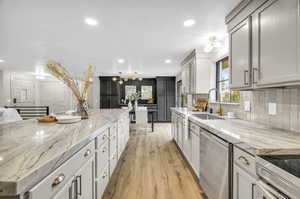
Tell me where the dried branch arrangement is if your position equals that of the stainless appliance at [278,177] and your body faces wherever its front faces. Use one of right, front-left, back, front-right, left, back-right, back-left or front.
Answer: front-right

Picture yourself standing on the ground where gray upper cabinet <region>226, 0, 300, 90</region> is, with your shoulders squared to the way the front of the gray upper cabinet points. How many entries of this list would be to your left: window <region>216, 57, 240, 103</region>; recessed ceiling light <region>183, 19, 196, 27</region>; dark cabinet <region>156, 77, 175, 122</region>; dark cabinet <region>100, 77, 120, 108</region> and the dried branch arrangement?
0

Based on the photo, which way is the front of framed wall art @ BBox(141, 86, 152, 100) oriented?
toward the camera

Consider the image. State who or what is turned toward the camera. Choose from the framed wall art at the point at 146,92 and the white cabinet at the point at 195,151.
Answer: the framed wall art

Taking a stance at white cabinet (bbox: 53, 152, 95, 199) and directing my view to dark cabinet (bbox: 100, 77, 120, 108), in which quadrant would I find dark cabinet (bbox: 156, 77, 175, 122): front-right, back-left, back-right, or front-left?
front-right

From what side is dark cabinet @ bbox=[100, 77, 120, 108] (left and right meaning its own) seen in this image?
front

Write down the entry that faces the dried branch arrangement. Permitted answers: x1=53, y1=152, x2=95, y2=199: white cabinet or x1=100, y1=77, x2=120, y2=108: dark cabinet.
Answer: the dark cabinet

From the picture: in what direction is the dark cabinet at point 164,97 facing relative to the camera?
toward the camera

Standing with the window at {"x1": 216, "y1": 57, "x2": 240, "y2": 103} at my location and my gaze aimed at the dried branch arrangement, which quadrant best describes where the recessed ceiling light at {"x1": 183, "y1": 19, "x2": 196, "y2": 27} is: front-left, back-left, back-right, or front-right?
front-left

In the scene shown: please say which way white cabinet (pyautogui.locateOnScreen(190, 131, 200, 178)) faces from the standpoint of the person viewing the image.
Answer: facing to the left of the viewer

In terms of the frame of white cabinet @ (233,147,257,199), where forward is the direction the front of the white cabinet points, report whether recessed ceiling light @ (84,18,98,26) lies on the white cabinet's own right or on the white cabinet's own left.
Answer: on the white cabinet's own right

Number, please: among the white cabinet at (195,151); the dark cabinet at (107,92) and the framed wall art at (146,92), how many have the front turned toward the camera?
2

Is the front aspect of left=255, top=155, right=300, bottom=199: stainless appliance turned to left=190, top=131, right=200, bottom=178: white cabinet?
no

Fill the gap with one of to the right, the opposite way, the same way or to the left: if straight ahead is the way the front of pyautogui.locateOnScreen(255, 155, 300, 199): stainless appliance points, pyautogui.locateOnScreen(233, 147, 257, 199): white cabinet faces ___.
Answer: the same way

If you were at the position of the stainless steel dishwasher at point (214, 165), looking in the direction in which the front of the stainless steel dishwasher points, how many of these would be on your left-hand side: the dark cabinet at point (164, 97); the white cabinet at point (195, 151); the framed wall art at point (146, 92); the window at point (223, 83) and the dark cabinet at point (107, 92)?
0

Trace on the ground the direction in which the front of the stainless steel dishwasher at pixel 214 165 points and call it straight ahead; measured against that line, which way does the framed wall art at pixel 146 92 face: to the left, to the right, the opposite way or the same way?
to the left

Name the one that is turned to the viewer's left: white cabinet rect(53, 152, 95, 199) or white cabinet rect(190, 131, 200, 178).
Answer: white cabinet rect(190, 131, 200, 178)

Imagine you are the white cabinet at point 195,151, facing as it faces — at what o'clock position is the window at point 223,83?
The window is roughly at 4 o'clock from the white cabinet.

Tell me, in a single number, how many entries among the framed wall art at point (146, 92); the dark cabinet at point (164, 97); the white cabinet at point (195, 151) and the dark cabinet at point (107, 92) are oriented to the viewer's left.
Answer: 1

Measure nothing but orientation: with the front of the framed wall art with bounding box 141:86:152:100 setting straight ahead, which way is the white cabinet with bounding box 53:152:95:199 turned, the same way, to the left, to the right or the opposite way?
to the left

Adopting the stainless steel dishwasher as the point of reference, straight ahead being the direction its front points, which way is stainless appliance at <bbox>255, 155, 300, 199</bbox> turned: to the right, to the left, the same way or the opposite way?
the same way
